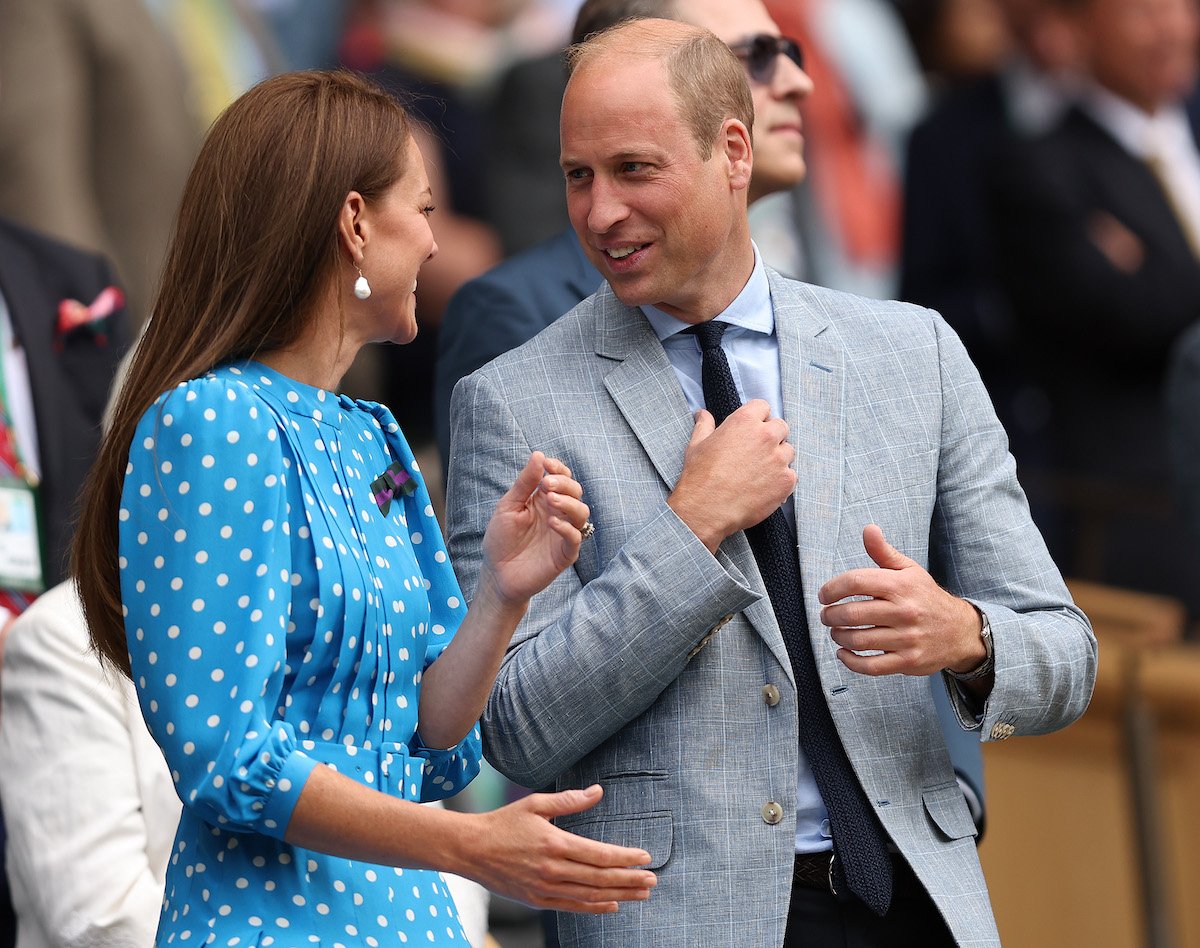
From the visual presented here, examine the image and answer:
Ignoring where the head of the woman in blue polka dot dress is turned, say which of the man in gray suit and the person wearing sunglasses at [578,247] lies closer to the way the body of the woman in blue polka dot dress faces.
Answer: the man in gray suit

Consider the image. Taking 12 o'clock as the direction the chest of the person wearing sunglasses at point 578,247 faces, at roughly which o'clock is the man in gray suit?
The man in gray suit is roughly at 1 o'clock from the person wearing sunglasses.

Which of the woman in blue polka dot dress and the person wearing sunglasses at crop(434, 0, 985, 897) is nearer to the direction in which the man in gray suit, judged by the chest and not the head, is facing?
the woman in blue polka dot dress

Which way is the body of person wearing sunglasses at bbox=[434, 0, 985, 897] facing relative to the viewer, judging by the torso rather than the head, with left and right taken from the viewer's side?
facing the viewer and to the right of the viewer

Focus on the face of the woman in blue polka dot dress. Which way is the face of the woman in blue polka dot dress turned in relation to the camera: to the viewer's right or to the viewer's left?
to the viewer's right

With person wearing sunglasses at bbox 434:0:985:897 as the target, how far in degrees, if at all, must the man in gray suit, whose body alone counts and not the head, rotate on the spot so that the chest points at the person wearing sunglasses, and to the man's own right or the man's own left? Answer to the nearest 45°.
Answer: approximately 180°

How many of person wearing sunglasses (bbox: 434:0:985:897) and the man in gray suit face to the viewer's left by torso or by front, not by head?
0

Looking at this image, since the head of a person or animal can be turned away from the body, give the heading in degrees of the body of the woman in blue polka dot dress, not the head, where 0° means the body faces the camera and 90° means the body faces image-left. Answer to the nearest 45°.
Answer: approximately 315°

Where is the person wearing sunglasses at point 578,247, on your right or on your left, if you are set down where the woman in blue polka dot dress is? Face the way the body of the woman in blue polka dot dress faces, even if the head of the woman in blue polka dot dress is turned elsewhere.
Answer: on your left

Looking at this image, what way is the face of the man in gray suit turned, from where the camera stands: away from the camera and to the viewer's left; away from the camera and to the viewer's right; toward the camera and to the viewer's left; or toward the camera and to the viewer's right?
toward the camera and to the viewer's left

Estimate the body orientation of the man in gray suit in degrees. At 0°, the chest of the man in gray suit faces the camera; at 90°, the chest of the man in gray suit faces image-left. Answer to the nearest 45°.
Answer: approximately 0°

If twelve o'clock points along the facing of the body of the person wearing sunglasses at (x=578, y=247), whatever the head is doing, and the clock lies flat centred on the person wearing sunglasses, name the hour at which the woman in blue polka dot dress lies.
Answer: The woman in blue polka dot dress is roughly at 2 o'clock from the person wearing sunglasses.
